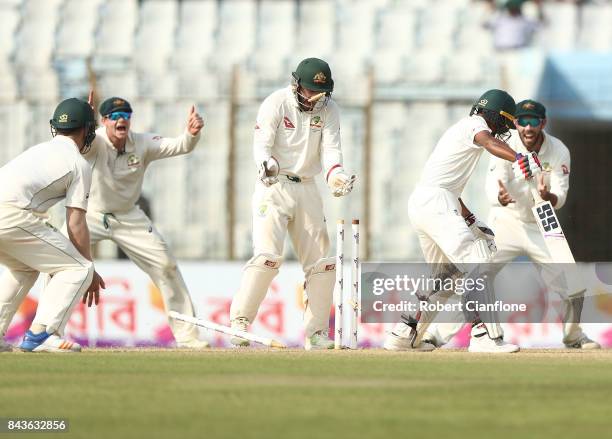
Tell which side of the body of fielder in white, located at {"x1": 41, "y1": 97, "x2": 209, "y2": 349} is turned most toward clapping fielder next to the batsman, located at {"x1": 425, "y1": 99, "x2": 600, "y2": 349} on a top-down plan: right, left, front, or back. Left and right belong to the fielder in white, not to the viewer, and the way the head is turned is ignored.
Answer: left

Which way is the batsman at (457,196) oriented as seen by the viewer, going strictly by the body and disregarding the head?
to the viewer's right

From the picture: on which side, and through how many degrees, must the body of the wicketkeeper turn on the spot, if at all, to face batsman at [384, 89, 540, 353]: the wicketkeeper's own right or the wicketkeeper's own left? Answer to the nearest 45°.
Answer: approximately 90° to the wicketkeeper's own left

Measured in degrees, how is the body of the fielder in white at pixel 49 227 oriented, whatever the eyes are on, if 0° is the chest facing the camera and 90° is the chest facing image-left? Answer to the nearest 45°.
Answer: approximately 270°

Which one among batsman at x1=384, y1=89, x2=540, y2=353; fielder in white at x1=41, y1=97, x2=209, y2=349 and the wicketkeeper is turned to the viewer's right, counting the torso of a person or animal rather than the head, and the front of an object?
the batsman

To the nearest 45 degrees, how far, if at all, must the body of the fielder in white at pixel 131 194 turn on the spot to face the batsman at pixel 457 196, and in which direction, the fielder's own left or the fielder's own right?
approximately 45° to the fielder's own left

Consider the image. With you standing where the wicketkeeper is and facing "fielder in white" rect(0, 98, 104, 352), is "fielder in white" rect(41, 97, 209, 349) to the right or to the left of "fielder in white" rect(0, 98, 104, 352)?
right
